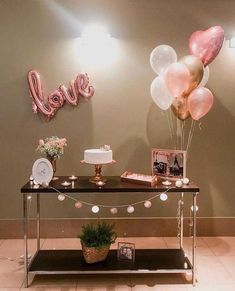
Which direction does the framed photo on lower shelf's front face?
toward the camera

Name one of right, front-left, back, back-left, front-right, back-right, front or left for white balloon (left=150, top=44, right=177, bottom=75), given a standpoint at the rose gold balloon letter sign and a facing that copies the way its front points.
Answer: front-left

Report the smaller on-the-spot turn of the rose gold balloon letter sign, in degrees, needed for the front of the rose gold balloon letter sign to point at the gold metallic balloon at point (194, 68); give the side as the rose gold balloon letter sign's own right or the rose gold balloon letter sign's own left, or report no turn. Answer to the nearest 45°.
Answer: approximately 45° to the rose gold balloon letter sign's own left

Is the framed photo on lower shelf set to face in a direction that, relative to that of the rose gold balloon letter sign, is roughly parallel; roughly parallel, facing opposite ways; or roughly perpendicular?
roughly parallel

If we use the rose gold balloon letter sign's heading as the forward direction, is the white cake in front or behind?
in front

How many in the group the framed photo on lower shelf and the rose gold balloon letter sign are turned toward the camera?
2

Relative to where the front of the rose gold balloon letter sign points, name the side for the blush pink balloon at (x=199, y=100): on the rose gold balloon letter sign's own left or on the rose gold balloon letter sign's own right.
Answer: on the rose gold balloon letter sign's own left
